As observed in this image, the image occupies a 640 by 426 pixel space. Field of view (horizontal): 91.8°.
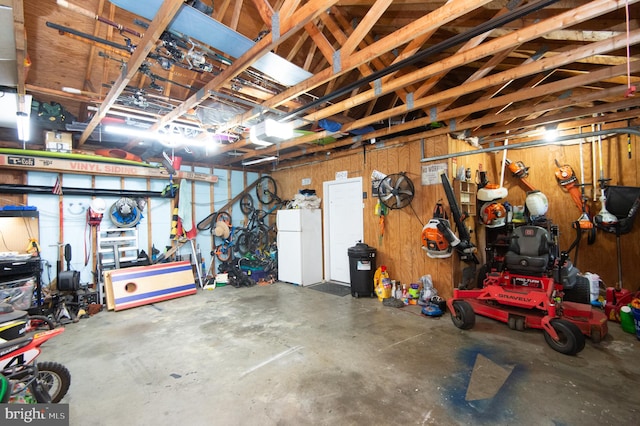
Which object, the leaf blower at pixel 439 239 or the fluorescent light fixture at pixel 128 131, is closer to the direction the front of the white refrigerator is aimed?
the fluorescent light fixture

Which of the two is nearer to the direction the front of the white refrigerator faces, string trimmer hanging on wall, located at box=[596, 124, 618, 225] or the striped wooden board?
the striped wooden board

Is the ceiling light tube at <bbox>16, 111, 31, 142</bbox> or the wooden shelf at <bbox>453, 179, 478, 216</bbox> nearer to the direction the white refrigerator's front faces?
the ceiling light tube

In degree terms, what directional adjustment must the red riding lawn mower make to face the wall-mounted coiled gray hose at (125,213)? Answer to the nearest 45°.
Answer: approximately 45° to its right

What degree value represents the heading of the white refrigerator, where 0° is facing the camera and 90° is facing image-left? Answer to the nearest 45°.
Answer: approximately 45°

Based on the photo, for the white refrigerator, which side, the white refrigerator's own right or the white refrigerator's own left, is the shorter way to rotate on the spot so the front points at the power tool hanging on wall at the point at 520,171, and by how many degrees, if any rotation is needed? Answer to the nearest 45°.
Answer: approximately 135° to the white refrigerator's own left

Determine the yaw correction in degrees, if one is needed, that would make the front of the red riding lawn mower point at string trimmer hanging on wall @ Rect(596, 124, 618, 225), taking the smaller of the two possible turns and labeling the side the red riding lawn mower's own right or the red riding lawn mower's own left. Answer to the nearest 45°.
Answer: approximately 180°

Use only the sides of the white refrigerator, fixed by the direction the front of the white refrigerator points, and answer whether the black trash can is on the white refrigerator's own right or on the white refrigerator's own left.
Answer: on the white refrigerator's own left

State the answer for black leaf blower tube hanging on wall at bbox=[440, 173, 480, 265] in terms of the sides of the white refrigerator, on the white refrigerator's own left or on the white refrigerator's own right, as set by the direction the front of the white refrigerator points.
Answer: on the white refrigerator's own left
